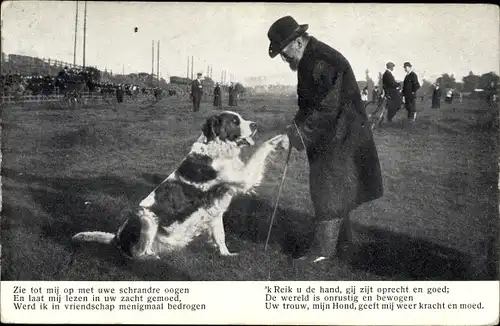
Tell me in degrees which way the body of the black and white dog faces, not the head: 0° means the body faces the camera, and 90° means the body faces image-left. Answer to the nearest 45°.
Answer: approximately 270°

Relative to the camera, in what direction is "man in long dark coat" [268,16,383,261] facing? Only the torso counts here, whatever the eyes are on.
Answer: to the viewer's left

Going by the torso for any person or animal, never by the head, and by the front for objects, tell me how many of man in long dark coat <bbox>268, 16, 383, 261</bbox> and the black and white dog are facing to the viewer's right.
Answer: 1

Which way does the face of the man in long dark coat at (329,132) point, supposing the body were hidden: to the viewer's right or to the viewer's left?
to the viewer's left

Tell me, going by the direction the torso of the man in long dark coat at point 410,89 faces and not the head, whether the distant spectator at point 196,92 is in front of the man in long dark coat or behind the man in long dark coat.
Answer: in front

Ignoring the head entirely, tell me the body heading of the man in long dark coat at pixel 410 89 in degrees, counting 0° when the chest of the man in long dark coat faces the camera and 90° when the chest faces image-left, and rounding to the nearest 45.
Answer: approximately 45°

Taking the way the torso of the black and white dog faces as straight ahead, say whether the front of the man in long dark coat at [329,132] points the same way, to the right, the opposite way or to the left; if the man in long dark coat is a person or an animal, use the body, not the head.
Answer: the opposite way
